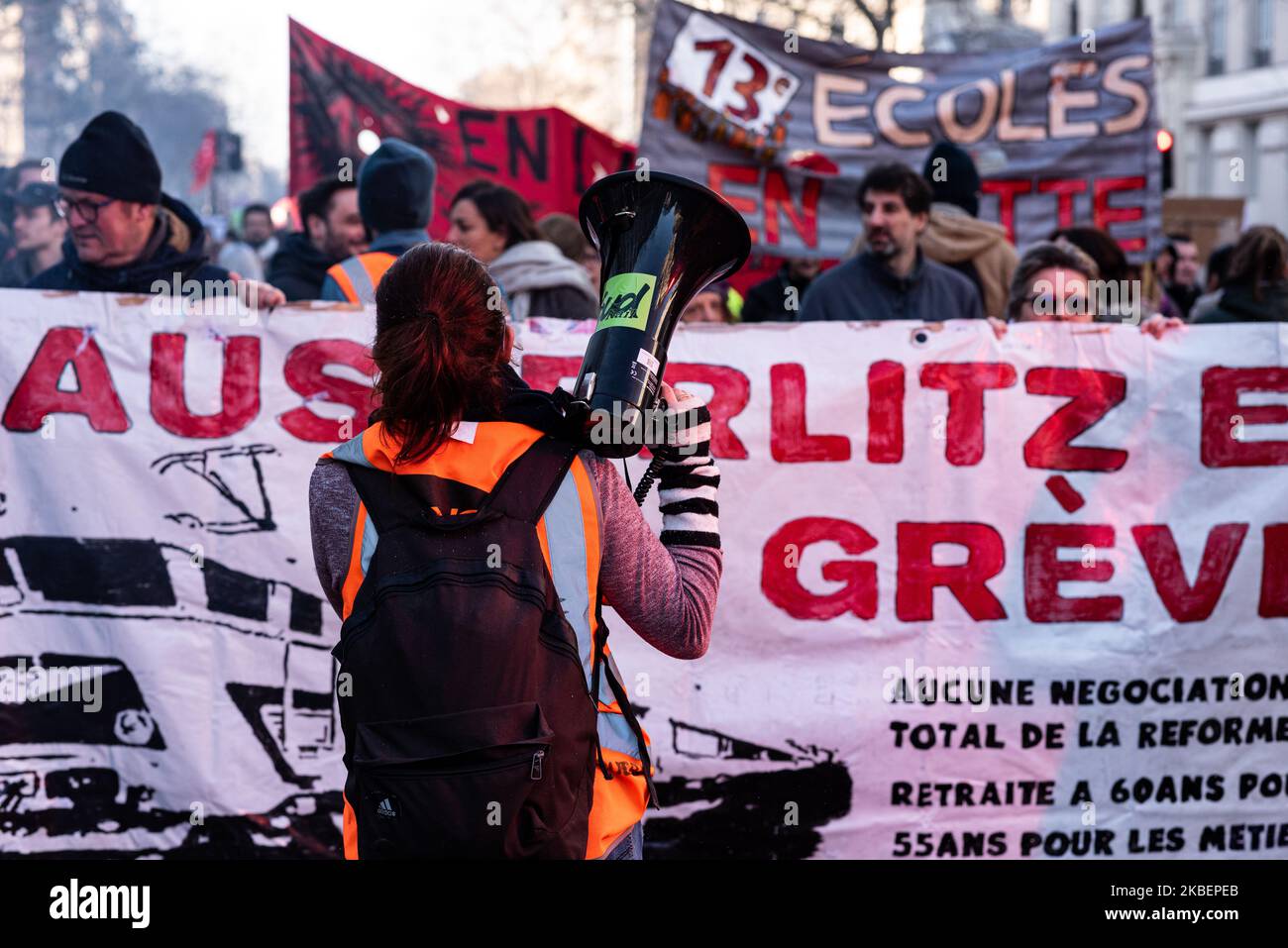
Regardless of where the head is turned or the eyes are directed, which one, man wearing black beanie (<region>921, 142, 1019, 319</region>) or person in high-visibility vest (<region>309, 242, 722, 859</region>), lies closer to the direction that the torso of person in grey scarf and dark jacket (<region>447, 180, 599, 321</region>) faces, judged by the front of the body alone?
the person in high-visibility vest

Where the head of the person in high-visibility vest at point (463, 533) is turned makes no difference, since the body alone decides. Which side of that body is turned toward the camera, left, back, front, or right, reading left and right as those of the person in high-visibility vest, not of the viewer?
back

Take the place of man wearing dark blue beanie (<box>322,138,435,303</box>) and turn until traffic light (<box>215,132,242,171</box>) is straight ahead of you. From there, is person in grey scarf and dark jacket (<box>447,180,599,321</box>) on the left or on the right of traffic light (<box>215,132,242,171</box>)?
right

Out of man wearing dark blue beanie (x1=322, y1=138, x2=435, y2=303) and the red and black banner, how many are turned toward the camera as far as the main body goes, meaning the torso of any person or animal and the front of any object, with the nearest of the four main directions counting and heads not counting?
1

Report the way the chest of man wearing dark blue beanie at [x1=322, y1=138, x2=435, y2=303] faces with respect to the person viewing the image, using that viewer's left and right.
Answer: facing away from the viewer

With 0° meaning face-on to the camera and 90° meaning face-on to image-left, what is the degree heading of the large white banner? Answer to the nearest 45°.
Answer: approximately 0°
